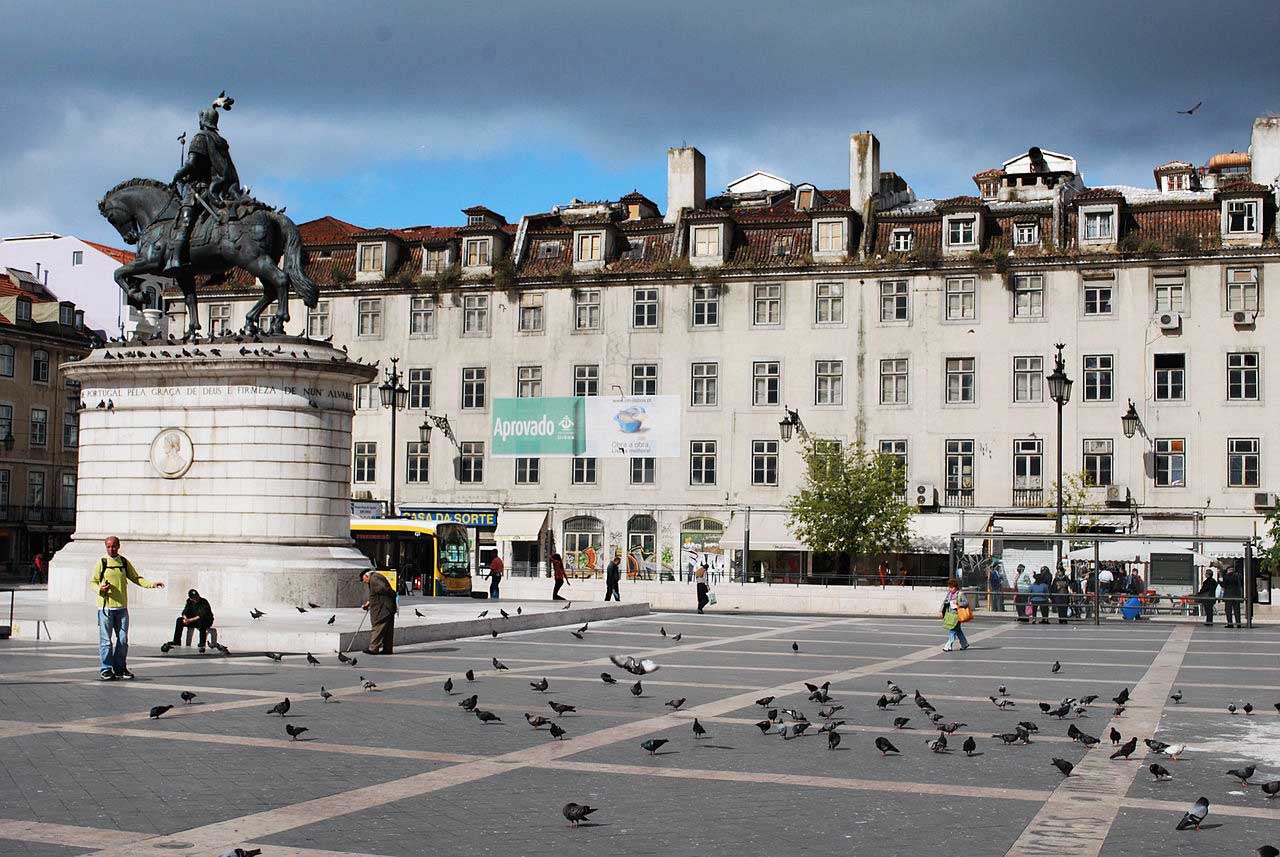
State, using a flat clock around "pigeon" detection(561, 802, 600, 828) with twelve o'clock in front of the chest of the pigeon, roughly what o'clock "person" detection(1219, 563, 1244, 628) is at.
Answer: The person is roughly at 4 o'clock from the pigeon.

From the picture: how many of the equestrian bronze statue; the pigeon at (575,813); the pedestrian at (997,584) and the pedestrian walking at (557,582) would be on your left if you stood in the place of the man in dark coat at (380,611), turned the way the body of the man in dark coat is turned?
1

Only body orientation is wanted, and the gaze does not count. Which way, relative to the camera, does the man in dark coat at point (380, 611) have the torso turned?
to the viewer's left

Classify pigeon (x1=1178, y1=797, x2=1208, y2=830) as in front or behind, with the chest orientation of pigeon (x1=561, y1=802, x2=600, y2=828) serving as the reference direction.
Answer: behind

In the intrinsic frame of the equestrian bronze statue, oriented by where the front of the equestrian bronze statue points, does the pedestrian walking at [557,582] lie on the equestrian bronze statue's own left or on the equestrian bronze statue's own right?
on the equestrian bronze statue's own right

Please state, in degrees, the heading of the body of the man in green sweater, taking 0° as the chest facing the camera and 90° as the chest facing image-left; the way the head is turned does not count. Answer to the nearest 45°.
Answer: approximately 0°

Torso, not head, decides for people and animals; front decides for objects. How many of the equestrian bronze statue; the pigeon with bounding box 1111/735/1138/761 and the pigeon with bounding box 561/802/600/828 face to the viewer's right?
1

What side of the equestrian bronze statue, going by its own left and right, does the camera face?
left

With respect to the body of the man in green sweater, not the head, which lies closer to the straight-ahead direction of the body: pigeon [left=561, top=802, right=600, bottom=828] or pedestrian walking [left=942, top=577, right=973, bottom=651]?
the pigeon

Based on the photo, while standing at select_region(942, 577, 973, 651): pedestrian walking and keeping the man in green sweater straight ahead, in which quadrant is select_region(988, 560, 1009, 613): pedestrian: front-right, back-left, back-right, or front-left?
back-right
